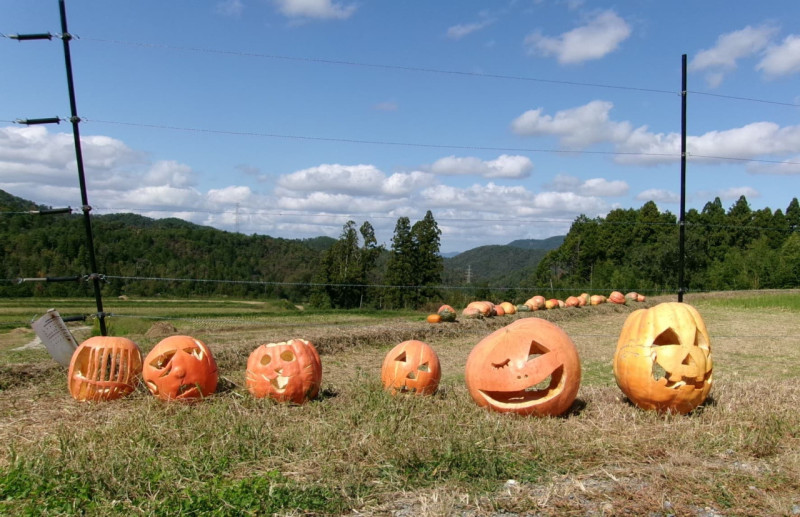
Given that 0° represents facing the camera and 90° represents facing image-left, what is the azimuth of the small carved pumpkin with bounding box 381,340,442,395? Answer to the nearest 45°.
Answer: approximately 0°

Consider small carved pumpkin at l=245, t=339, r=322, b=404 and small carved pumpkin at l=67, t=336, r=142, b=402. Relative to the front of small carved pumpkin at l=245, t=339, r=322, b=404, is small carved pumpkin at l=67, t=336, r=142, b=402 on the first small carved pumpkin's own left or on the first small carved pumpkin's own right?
on the first small carved pumpkin's own right

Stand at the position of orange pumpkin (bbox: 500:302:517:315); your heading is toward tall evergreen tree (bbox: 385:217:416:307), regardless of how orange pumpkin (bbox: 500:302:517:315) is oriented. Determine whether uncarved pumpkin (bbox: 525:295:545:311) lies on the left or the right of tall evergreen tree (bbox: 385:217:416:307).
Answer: right

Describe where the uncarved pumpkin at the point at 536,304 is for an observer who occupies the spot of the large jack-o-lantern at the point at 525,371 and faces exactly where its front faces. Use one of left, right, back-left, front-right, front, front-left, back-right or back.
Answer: back

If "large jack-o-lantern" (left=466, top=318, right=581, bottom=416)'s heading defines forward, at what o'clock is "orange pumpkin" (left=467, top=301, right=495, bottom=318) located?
The orange pumpkin is roughly at 6 o'clock from the large jack-o-lantern.

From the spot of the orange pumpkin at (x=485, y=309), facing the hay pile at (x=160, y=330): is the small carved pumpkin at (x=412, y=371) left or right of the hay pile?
left

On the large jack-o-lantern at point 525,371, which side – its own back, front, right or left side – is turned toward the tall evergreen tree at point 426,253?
back

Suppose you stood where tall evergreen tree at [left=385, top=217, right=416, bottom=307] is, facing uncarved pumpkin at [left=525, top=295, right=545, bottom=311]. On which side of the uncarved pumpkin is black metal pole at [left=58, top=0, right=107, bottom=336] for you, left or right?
right

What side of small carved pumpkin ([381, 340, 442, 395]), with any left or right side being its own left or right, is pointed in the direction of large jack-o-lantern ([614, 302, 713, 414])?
left

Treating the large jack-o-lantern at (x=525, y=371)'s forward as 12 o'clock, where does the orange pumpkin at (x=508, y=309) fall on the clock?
The orange pumpkin is roughly at 6 o'clock from the large jack-o-lantern.

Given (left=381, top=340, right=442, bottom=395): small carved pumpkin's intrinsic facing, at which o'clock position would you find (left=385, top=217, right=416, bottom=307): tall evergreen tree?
The tall evergreen tree is roughly at 6 o'clock from the small carved pumpkin.

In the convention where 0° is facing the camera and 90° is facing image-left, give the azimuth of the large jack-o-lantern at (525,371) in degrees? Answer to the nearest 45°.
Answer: approximately 0°

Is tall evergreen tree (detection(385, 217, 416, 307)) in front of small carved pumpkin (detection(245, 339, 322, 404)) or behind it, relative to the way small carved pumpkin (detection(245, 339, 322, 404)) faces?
behind

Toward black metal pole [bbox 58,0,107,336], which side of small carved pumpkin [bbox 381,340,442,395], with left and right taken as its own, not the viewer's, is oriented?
right

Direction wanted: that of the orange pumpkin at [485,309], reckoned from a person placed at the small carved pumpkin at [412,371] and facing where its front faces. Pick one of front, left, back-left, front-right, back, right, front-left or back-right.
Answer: back
